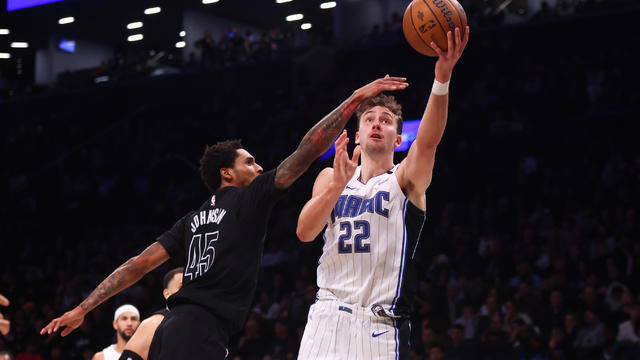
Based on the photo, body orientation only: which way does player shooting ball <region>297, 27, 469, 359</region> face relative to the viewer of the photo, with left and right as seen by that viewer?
facing the viewer and to the left of the viewer

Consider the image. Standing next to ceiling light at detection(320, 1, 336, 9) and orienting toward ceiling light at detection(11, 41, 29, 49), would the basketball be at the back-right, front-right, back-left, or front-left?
back-left

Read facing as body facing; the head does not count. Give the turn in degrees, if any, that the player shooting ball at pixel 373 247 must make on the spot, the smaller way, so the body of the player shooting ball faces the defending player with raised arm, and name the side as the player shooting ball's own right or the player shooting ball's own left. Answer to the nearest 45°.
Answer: approximately 45° to the player shooting ball's own right

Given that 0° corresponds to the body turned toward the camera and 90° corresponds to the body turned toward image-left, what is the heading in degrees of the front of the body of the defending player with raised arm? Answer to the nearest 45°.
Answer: approximately 225°

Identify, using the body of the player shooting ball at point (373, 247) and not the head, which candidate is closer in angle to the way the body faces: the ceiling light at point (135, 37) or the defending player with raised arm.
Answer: the defending player with raised arm

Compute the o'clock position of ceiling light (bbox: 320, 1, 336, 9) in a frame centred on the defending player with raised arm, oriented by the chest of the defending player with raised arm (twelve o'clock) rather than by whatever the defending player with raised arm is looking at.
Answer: The ceiling light is roughly at 11 o'clock from the defending player with raised arm.

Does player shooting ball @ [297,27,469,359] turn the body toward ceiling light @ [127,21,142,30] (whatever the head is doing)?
no

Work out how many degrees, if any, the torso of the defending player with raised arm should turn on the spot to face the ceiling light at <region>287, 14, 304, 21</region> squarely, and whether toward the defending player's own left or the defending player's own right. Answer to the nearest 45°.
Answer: approximately 45° to the defending player's own left

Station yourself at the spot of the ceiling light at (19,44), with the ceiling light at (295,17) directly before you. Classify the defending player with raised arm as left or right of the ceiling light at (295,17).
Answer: right

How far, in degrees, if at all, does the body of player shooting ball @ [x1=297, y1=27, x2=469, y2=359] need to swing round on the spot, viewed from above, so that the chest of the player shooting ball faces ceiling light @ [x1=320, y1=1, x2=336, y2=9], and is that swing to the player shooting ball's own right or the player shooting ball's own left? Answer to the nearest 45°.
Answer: approximately 135° to the player shooting ball's own right

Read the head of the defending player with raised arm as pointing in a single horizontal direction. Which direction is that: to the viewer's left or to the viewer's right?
to the viewer's right

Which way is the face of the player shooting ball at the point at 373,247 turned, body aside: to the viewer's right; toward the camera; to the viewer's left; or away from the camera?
toward the camera

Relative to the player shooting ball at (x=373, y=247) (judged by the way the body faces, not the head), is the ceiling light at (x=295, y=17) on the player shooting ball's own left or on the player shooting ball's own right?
on the player shooting ball's own right

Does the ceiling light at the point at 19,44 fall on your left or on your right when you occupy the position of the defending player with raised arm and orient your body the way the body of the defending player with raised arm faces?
on your left

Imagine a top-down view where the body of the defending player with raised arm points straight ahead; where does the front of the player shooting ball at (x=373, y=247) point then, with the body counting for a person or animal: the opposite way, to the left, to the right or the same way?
the opposite way
